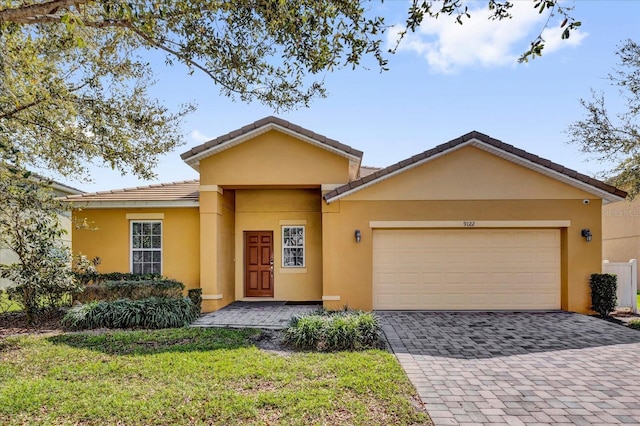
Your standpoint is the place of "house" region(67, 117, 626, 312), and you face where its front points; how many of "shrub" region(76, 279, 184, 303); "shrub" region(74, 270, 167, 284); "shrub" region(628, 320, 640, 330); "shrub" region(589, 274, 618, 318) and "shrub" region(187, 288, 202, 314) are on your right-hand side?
3

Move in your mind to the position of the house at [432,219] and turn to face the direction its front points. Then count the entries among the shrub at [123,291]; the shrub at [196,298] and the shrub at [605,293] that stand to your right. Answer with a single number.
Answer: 2

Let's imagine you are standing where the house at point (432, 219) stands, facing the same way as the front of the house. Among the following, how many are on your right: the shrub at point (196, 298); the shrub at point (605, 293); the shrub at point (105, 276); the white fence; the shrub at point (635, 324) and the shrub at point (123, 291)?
3

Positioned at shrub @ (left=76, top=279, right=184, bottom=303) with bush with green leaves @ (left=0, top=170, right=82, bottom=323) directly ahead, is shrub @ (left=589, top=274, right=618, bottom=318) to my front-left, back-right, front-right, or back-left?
back-left

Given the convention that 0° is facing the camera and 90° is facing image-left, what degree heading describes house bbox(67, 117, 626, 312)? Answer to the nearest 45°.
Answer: approximately 0°

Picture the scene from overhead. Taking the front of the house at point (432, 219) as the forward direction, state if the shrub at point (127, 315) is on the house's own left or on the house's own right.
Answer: on the house's own right

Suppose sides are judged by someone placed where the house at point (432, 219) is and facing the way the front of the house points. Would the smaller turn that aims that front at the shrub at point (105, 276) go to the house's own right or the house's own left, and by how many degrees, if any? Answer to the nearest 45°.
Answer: approximately 90° to the house's own right

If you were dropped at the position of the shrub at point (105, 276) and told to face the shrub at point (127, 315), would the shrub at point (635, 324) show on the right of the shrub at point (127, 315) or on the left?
left

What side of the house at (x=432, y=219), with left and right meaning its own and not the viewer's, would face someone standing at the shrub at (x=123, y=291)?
right
